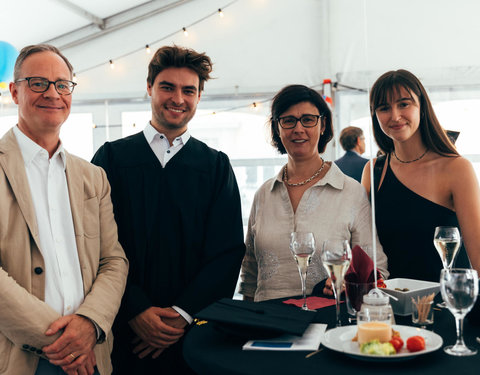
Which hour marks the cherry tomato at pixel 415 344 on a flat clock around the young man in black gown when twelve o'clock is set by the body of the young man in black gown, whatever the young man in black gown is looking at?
The cherry tomato is roughly at 11 o'clock from the young man in black gown.

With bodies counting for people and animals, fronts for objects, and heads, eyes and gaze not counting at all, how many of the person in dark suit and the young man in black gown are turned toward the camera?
1

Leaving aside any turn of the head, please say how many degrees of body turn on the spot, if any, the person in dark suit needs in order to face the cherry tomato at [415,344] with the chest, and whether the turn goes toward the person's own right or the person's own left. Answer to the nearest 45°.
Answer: approximately 135° to the person's own right

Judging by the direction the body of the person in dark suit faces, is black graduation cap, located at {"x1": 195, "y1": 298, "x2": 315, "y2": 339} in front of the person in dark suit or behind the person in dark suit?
behind

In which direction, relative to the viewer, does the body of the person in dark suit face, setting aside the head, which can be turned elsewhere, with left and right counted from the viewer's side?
facing away from the viewer and to the right of the viewer
